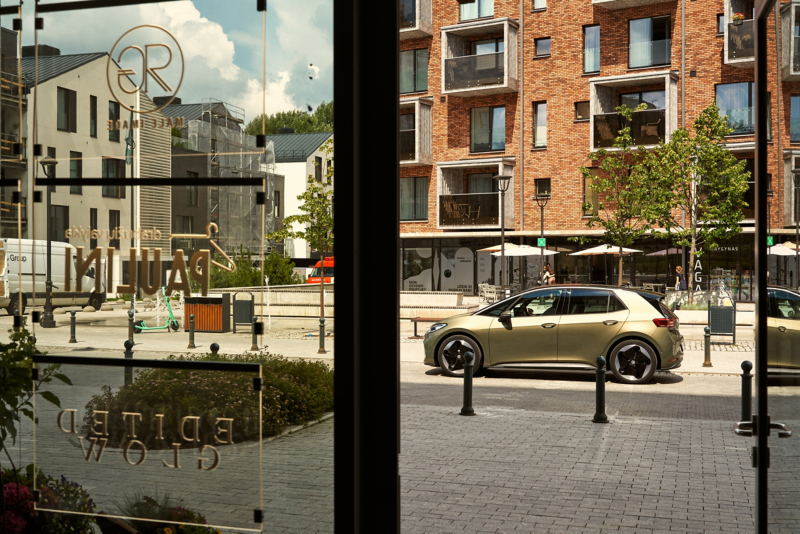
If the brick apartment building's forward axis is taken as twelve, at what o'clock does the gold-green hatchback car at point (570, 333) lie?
The gold-green hatchback car is roughly at 12 o'clock from the brick apartment building.

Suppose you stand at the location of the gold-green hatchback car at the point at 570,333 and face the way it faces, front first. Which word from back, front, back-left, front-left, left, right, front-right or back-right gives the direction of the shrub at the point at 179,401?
left

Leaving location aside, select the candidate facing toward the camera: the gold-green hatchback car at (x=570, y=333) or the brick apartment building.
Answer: the brick apartment building

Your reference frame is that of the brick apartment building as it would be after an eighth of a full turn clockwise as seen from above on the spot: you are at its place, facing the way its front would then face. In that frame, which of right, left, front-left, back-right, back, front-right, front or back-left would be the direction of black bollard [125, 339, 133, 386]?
front-left

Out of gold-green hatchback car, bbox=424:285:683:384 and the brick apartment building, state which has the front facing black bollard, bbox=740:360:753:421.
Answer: the brick apartment building

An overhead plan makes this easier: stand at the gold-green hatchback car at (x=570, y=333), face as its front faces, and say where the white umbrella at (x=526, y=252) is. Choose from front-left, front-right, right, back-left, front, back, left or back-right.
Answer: right

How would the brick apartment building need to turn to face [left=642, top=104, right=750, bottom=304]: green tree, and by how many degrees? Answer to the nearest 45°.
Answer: approximately 45° to its left

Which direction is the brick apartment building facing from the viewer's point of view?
toward the camera

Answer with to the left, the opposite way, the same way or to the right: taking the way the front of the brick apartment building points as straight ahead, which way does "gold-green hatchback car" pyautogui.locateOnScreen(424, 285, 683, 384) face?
to the right

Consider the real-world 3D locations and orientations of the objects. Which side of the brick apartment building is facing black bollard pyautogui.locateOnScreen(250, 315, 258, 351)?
front

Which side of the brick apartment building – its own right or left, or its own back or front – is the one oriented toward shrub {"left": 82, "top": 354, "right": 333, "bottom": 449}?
front

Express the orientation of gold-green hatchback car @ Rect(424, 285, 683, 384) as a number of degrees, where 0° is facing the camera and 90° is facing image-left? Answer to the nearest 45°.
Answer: approximately 90°

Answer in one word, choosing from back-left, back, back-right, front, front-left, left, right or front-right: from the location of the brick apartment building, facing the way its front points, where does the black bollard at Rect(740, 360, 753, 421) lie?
front

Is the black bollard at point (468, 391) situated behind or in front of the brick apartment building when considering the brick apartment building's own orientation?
in front

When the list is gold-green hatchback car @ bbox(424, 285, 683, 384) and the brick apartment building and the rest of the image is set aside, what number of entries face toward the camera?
1

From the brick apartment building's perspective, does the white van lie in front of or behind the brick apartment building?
in front
